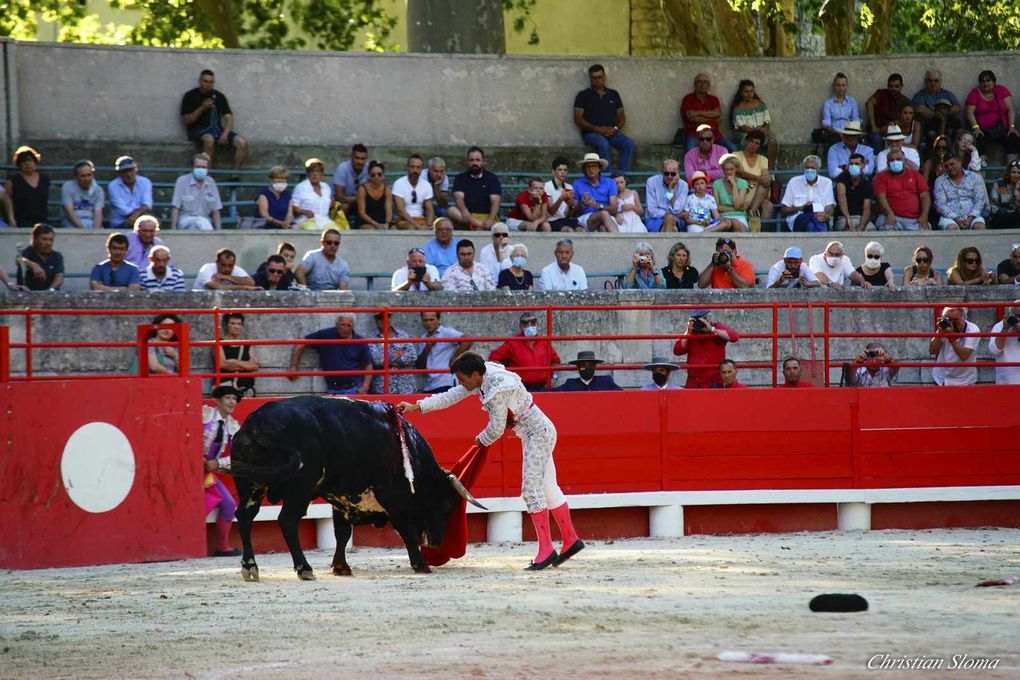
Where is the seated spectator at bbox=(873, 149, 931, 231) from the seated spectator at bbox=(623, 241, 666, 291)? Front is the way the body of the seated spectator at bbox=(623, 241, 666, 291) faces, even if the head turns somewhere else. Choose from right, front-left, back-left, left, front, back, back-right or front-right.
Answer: back-left

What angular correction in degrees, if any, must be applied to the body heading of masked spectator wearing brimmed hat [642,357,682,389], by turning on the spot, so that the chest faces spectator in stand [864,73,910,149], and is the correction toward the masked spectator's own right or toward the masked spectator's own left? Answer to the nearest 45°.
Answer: approximately 135° to the masked spectator's own left

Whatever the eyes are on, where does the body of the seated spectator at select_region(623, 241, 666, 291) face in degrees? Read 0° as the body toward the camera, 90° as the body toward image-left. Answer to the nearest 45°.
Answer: approximately 0°

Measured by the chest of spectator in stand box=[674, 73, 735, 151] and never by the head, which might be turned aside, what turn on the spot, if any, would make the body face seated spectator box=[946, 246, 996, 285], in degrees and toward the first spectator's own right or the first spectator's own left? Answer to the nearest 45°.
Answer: approximately 45° to the first spectator's own left

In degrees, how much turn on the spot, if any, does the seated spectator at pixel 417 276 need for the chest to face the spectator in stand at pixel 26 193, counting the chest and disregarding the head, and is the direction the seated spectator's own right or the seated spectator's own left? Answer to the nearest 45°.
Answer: approximately 90° to the seated spectator's own right

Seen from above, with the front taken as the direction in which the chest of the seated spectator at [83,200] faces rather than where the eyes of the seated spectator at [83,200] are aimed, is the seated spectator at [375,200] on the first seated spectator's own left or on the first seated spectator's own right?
on the first seated spectator's own left

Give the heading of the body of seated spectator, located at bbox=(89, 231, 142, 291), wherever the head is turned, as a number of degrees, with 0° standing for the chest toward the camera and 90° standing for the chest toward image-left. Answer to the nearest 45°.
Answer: approximately 0°
